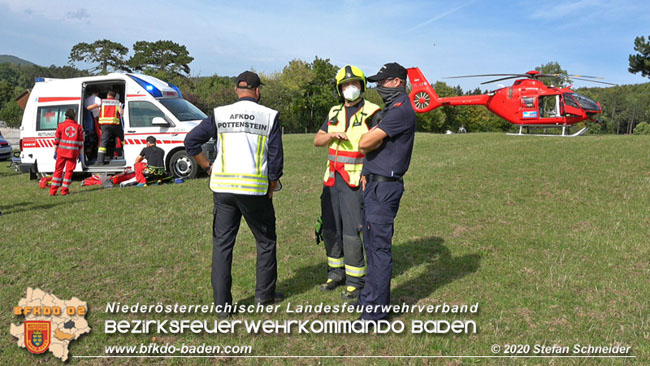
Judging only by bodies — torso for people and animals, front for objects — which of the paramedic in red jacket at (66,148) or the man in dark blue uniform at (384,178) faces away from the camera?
the paramedic in red jacket

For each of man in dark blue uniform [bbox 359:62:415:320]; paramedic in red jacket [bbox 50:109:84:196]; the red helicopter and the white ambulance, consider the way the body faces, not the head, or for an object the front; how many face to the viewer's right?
2

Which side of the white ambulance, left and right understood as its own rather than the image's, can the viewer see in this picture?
right

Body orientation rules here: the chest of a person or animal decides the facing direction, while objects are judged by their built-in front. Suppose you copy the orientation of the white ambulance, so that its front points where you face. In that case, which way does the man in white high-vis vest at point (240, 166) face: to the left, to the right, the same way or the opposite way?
to the left

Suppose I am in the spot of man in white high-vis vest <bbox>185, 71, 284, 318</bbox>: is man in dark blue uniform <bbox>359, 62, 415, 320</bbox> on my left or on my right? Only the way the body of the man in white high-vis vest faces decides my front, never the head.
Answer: on my right

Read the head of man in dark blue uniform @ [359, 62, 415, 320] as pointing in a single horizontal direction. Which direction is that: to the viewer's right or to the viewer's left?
to the viewer's left

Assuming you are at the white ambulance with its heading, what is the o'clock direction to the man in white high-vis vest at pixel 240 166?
The man in white high-vis vest is roughly at 3 o'clock from the white ambulance.

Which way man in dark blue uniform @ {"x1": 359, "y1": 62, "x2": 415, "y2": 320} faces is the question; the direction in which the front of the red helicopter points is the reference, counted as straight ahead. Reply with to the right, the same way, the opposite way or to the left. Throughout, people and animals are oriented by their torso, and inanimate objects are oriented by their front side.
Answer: the opposite way

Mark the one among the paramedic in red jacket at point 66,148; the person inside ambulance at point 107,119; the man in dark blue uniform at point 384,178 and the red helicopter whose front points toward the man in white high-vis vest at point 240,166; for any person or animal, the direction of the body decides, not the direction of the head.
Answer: the man in dark blue uniform

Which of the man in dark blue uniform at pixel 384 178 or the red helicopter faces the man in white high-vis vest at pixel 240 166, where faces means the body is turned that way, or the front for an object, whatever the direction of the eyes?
the man in dark blue uniform

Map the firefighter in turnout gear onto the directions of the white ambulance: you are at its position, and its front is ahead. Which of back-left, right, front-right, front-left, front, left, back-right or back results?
right

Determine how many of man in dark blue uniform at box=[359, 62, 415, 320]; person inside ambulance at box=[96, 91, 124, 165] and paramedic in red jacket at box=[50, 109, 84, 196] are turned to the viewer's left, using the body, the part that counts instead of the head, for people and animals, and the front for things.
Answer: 1

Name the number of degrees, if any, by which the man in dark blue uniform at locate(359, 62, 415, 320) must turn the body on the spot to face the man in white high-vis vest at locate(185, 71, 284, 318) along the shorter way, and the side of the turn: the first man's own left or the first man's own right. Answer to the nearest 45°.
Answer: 0° — they already face them

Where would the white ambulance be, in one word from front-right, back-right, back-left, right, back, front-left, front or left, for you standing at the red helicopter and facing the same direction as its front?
back-right

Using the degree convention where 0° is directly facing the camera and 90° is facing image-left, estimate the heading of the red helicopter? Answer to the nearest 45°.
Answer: approximately 270°
